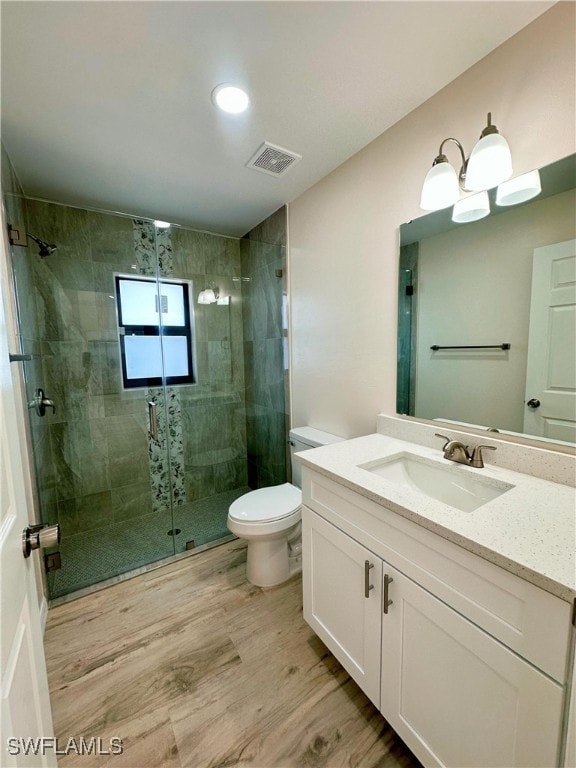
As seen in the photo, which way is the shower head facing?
to the viewer's right

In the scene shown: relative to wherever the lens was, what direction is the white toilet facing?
facing the viewer and to the left of the viewer

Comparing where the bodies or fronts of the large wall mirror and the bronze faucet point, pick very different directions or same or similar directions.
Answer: same or similar directions

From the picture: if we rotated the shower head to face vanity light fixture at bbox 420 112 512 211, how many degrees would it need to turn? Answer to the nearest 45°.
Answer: approximately 45° to its right

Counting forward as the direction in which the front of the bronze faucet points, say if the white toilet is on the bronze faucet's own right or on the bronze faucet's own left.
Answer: on the bronze faucet's own right

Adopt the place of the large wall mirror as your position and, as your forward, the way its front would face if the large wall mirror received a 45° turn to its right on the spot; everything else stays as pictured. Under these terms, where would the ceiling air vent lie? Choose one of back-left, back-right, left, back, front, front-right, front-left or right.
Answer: front

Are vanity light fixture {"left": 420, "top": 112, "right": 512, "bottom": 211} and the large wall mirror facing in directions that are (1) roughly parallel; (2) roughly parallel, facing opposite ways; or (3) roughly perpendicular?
roughly parallel

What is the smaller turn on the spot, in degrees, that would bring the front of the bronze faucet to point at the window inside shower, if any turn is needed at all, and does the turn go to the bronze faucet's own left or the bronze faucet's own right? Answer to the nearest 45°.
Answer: approximately 45° to the bronze faucet's own right

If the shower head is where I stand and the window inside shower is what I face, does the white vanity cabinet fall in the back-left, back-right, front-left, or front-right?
front-right

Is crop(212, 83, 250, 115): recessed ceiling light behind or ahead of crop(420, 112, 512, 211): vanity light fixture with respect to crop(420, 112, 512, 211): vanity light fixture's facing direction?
ahead

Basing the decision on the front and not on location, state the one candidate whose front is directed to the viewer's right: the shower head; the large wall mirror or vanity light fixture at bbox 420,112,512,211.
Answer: the shower head

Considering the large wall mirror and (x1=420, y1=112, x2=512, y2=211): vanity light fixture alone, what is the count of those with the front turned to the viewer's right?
0
